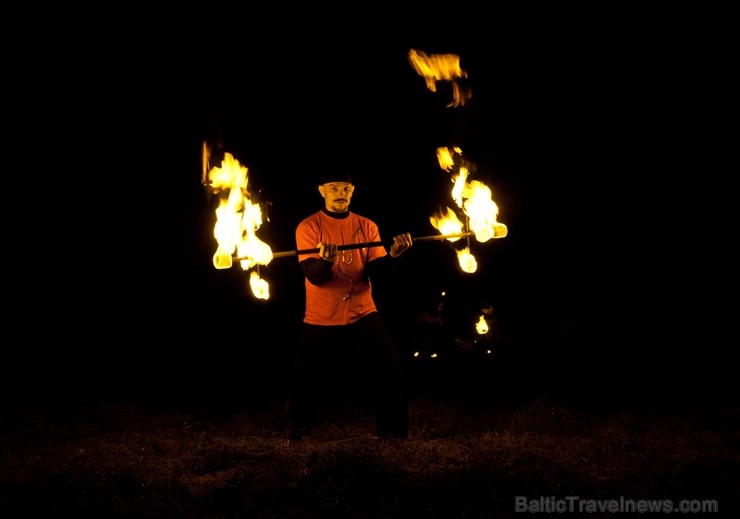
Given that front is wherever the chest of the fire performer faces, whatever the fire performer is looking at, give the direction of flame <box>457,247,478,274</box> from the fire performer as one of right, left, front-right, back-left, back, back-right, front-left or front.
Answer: left

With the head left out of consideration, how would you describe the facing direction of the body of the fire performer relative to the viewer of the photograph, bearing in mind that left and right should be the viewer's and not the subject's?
facing the viewer

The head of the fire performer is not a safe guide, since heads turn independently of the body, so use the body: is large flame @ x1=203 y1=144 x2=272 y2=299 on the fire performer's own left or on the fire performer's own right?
on the fire performer's own right
